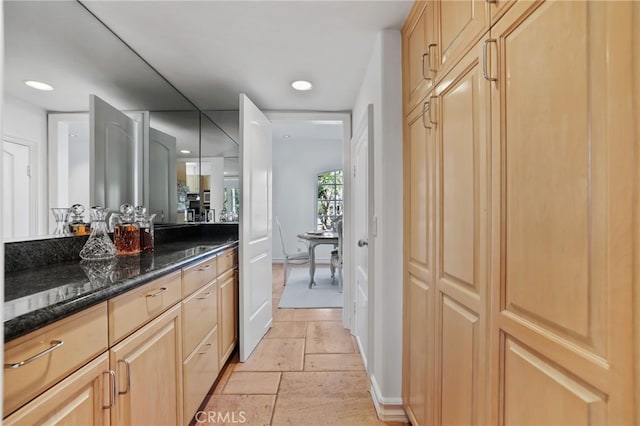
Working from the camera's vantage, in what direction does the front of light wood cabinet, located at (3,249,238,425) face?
facing the viewer and to the right of the viewer

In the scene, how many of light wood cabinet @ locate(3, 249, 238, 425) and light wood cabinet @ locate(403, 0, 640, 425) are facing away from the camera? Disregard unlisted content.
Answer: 0

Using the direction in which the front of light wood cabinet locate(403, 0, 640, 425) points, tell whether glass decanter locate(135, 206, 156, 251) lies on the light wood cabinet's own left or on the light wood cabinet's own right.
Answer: on the light wood cabinet's own right

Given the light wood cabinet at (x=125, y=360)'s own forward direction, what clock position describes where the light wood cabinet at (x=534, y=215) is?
the light wood cabinet at (x=534, y=215) is roughly at 12 o'clock from the light wood cabinet at (x=125, y=360).

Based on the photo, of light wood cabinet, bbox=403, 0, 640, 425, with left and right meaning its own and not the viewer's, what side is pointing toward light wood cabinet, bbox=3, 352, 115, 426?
front

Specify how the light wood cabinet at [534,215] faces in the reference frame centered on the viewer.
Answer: facing the viewer and to the left of the viewer
